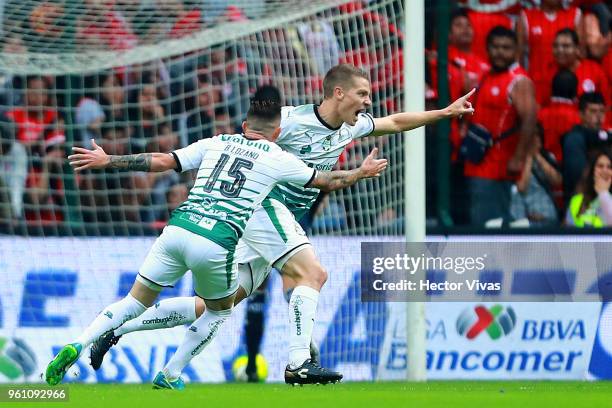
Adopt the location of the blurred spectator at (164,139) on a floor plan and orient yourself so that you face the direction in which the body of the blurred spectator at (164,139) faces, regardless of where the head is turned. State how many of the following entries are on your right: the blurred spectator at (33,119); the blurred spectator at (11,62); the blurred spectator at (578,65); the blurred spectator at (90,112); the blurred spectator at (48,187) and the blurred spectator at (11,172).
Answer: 5

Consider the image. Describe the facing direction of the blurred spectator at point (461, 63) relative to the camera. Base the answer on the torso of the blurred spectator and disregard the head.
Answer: toward the camera

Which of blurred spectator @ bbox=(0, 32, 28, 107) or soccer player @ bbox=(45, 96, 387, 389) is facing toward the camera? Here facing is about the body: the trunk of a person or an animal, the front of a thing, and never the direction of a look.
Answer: the blurred spectator

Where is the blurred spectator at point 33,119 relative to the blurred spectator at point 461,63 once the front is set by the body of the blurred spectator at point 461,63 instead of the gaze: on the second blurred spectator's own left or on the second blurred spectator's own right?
on the second blurred spectator's own right

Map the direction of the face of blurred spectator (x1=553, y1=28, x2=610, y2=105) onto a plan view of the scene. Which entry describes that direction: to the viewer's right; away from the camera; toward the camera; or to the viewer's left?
toward the camera

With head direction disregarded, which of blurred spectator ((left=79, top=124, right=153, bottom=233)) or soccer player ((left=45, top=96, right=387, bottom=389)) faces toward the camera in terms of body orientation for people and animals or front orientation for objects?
the blurred spectator

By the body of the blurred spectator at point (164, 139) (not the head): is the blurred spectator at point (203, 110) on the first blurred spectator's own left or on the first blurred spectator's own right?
on the first blurred spectator's own left

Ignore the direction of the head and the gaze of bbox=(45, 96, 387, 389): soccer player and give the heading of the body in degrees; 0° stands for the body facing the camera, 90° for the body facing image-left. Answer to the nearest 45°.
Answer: approximately 225°

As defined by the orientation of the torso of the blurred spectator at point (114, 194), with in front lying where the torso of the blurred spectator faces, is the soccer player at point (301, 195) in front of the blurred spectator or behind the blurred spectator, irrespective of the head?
in front

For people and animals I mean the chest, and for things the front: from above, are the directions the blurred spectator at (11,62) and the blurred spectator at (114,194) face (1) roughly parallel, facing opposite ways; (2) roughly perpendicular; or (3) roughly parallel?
roughly parallel

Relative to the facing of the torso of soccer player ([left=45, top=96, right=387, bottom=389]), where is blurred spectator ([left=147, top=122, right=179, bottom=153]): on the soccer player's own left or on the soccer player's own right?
on the soccer player's own left

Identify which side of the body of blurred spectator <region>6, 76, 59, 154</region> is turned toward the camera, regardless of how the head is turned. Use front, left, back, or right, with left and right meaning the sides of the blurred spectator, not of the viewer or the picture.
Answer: front

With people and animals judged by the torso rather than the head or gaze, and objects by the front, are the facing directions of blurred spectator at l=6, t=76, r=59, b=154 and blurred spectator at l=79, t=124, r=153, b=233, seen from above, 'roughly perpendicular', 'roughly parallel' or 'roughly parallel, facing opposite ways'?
roughly parallel

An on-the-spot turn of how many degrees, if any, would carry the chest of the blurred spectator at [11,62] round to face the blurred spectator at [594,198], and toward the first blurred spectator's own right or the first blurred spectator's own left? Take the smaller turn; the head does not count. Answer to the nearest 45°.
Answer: approximately 90° to the first blurred spectator's own left

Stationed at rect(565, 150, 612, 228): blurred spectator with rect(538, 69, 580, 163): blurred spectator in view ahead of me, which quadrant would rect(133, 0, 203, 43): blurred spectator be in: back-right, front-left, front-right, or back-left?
front-left

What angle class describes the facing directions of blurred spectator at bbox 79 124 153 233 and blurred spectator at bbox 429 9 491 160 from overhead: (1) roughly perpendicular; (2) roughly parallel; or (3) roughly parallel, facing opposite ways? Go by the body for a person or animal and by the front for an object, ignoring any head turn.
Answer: roughly parallel

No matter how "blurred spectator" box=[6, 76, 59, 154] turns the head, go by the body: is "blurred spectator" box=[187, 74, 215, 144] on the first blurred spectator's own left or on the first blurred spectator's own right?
on the first blurred spectator's own left

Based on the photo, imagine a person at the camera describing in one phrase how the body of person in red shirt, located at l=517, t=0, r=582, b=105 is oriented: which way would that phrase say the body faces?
toward the camera
